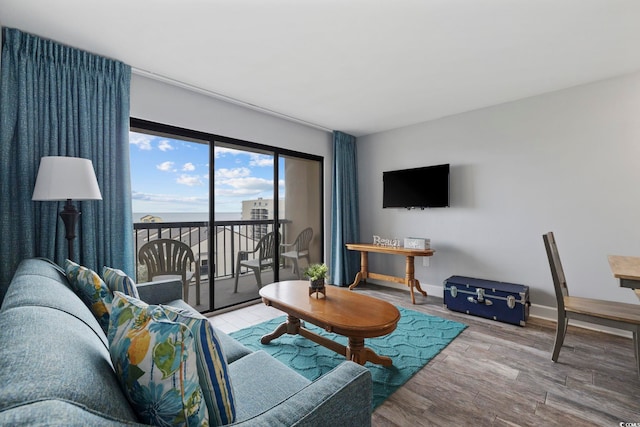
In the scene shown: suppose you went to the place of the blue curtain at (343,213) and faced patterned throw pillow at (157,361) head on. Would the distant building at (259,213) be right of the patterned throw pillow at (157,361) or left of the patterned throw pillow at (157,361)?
right

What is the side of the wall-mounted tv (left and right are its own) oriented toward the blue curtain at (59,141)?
front

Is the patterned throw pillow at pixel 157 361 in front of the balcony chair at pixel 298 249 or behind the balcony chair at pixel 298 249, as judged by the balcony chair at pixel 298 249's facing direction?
in front

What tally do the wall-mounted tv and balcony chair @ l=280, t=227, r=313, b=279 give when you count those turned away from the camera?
0

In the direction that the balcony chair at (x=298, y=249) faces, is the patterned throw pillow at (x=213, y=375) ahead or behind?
ahead

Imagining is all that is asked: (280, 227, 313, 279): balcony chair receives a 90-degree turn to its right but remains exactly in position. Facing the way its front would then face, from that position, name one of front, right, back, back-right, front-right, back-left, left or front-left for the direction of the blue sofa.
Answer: back-left

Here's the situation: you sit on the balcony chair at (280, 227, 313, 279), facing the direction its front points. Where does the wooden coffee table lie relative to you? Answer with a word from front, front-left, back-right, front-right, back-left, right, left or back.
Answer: front-left

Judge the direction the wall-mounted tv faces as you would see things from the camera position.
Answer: facing the viewer and to the left of the viewer

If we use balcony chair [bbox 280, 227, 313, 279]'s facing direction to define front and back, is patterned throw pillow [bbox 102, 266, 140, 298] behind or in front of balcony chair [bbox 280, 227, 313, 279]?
in front
